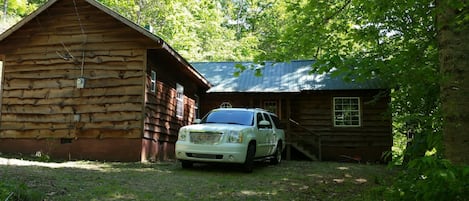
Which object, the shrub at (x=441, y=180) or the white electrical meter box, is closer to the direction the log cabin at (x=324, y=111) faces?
the shrub

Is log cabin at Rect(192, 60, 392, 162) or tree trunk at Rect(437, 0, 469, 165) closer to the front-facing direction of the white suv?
the tree trunk

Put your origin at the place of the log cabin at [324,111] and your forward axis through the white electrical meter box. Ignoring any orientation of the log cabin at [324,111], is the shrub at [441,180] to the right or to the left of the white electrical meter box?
left

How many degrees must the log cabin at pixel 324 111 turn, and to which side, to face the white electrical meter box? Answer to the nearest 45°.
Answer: approximately 45° to its right

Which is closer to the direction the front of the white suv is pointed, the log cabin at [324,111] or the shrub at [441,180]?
the shrub

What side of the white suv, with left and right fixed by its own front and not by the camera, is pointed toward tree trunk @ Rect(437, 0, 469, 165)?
left

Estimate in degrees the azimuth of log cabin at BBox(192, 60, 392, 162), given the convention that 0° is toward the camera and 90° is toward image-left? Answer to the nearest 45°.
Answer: approximately 0°

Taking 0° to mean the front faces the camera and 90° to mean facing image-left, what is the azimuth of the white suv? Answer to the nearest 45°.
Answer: approximately 45°

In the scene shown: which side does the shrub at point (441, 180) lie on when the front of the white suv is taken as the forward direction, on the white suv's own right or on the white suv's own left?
on the white suv's own left

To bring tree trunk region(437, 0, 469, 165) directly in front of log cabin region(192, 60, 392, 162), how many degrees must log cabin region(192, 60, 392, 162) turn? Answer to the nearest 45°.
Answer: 0° — it already faces it
